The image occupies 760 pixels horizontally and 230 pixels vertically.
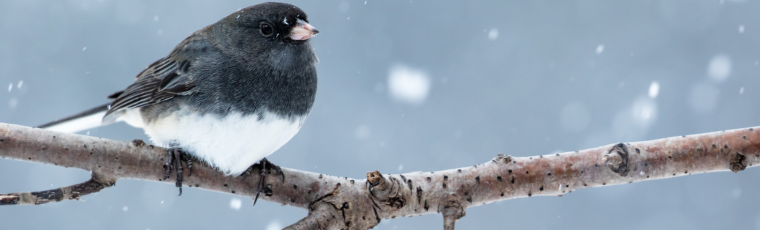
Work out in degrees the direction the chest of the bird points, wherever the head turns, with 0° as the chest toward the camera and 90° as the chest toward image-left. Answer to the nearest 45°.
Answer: approximately 315°
